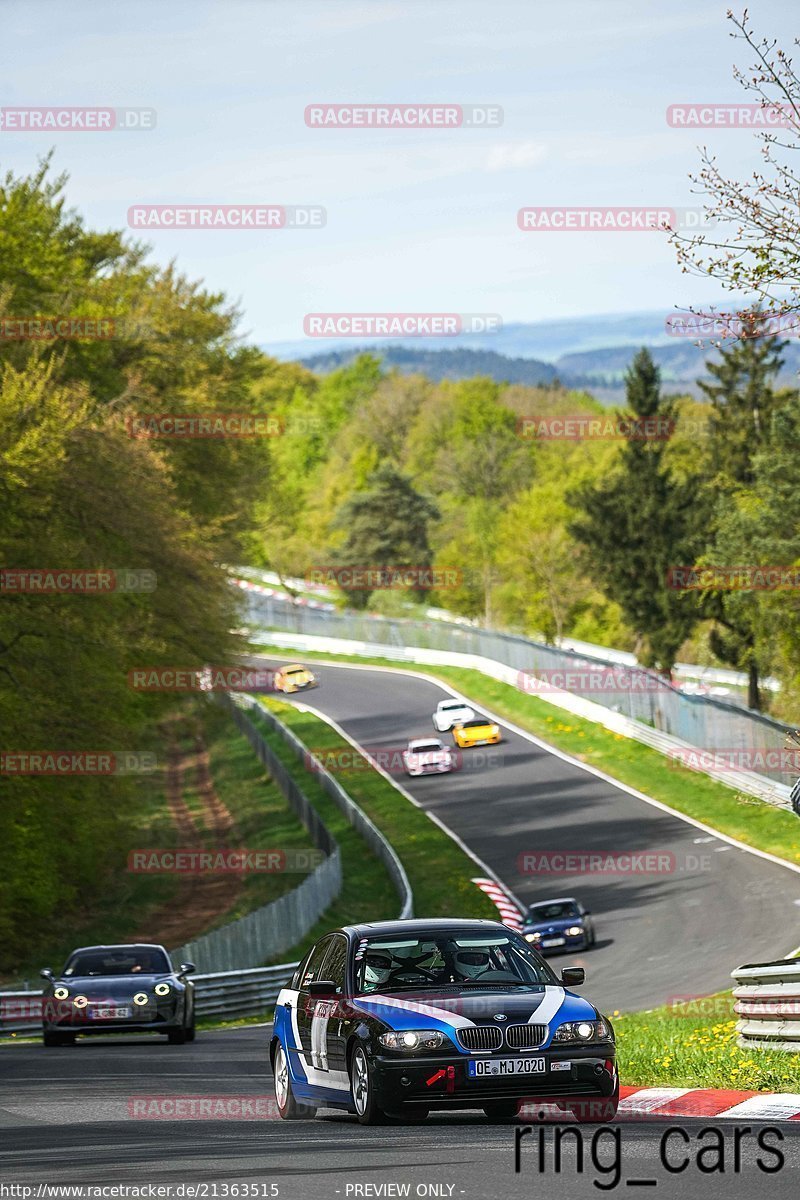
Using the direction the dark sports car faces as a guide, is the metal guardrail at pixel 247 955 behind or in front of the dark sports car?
behind

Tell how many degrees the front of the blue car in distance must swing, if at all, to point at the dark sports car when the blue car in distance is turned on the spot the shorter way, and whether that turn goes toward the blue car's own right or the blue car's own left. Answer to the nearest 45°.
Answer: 0° — it already faces it

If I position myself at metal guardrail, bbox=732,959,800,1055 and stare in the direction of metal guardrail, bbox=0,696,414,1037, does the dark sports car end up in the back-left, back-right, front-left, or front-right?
front-left

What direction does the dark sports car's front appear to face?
toward the camera

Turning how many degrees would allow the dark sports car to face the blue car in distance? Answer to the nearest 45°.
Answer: approximately 135° to its left

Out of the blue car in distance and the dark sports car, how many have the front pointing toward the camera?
2

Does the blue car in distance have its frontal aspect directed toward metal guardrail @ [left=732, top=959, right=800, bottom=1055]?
yes

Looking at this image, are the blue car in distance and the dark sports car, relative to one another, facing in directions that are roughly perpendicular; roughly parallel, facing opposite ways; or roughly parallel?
roughly parallel

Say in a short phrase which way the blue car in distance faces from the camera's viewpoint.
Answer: facing the viewer
